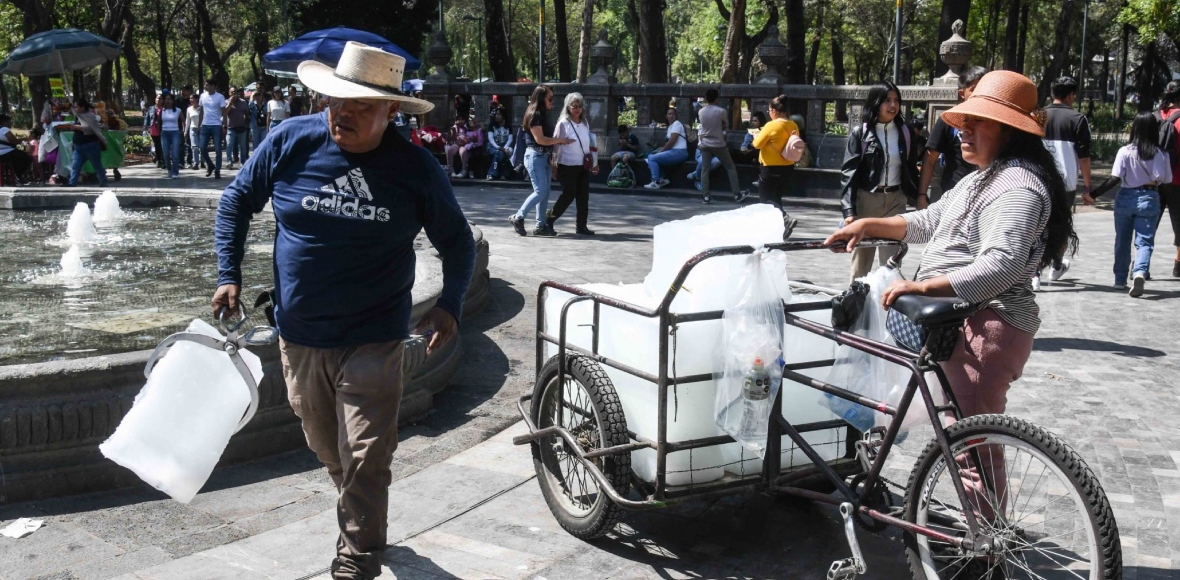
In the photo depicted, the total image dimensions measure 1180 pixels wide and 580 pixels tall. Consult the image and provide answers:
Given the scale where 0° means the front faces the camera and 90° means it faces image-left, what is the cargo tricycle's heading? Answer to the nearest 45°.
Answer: approximately 135°

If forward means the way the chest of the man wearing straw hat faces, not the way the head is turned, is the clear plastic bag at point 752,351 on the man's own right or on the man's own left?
on the man's own left

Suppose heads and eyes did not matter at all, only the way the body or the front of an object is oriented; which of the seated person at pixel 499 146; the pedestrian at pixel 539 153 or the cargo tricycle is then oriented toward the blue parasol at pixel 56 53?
the cargo tricycle

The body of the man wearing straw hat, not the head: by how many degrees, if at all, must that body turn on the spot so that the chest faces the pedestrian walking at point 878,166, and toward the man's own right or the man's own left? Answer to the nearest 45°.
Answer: approximately 135° to the man's own left

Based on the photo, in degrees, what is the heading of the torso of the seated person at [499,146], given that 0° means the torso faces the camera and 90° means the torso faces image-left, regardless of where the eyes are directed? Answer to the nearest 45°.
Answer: approximately 0°

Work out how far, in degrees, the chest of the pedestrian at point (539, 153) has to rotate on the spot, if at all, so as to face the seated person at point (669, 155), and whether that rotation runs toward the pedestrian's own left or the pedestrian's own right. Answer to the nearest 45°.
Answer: approximately 90° to the pedestrian's own left

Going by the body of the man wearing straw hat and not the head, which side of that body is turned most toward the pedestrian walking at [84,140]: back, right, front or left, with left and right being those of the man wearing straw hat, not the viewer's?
back

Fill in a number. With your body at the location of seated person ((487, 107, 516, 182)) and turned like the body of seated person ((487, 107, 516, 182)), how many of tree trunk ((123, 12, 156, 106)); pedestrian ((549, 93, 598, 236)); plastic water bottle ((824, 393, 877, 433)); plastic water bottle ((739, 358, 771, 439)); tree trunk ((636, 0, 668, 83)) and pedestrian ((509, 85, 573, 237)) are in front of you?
4
